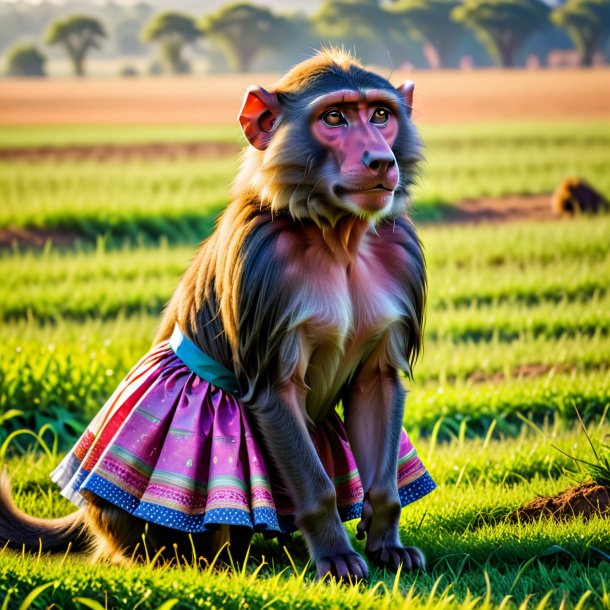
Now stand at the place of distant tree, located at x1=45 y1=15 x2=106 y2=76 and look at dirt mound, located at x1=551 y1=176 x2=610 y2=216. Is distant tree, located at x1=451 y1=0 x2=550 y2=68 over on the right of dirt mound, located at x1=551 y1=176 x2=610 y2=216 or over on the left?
left

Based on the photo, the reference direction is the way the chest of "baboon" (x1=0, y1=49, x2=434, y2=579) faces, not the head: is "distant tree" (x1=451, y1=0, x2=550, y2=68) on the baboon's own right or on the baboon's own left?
on the baboon's own left

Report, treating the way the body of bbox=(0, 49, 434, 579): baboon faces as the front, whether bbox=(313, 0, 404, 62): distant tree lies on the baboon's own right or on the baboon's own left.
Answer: on the baboon's own left

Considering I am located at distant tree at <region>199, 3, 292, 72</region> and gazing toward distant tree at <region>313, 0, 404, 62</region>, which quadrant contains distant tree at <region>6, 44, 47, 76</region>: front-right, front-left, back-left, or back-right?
back-right

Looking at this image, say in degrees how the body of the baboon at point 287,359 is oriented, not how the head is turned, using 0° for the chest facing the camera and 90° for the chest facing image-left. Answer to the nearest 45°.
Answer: approximately 315°

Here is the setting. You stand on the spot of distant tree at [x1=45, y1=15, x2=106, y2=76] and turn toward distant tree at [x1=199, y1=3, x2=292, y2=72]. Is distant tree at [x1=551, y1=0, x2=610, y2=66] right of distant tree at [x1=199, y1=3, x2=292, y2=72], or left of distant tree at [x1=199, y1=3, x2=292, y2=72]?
right

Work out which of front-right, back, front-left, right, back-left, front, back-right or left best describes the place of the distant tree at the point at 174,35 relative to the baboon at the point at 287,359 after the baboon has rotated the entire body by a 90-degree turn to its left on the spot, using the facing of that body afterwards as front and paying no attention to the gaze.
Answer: front-left

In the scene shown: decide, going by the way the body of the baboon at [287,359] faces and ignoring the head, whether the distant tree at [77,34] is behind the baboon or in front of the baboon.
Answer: behind

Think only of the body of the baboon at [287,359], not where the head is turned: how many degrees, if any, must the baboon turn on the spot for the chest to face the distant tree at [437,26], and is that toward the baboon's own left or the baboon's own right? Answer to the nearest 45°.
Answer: approximately 135° to the baboon's own left

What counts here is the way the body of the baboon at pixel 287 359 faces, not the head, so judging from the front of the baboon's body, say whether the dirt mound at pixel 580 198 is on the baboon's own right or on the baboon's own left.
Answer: on the baboon's own left
